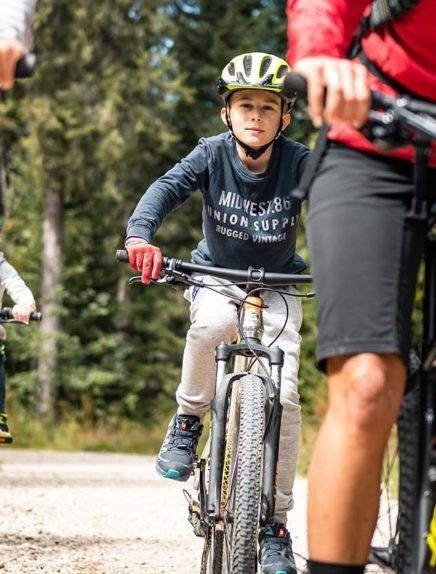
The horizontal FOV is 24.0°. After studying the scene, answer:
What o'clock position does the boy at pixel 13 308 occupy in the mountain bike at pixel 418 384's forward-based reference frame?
The boy is roughly at 5 o'clock from the mountain bike.

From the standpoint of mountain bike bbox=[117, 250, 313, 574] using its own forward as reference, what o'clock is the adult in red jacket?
The adult in red jacket is roughly at 12 o'clock from the mountain bike.

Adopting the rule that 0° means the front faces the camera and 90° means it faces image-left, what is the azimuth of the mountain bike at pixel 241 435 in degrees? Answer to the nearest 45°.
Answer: approximately 0°

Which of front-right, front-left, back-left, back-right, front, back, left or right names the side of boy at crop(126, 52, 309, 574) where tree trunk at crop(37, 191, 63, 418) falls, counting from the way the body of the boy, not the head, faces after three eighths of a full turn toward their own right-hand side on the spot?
front-right

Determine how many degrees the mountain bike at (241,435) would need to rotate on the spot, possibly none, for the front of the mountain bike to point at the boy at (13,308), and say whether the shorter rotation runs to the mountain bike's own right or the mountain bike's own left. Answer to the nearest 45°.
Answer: approximately 135° to the mountain bike's own right

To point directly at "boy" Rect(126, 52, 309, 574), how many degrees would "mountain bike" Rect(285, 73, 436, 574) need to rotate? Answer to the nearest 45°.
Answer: approximately 180°

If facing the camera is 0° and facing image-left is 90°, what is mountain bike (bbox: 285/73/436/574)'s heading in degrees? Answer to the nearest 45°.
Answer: approximately 0°

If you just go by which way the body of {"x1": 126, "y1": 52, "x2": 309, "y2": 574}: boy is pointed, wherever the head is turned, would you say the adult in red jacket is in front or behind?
in front

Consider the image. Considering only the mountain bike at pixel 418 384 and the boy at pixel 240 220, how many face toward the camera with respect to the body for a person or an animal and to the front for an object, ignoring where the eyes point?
2
